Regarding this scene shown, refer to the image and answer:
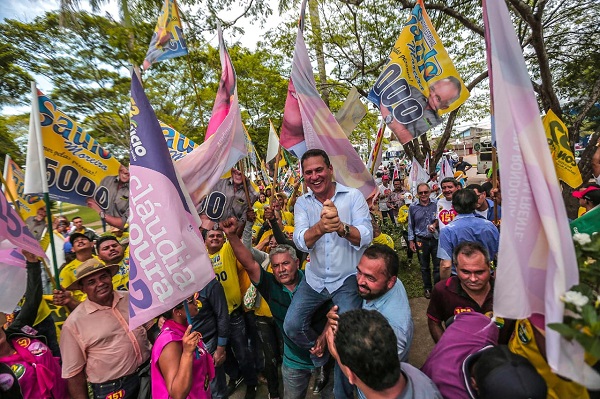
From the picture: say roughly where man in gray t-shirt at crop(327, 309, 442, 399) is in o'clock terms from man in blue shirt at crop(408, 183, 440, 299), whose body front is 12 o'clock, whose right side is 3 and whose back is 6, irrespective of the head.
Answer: The man in gray t-shirt is roughly at 12 o'clock from the man in blue shirt.

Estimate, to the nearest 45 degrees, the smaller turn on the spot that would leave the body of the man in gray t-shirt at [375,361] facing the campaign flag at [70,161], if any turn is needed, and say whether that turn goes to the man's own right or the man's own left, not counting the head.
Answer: approximately 45° to the man's own left

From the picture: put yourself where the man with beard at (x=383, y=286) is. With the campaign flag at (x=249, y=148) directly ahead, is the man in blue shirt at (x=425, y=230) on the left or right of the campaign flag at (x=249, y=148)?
right

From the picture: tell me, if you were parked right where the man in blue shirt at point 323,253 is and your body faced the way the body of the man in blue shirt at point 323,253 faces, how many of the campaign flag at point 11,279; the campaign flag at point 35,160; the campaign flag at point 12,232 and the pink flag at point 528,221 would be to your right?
3

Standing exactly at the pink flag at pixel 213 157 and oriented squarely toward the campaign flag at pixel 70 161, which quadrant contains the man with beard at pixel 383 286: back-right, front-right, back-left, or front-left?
back-left
